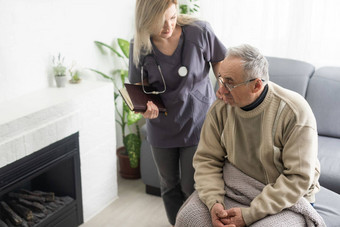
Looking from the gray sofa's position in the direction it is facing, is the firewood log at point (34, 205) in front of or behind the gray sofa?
in front

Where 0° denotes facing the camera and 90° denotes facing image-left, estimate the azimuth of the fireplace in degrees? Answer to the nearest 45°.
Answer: approximately 315°

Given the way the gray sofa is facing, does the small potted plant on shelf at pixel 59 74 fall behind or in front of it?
in front

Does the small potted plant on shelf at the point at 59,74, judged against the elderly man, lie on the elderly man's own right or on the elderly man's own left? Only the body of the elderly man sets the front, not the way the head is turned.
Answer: on the elderly man's own right

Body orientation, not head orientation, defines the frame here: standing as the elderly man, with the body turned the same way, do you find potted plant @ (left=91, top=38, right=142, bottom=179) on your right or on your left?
on your right

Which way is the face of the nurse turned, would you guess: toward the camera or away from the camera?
toward the camera

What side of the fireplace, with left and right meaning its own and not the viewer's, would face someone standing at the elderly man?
front

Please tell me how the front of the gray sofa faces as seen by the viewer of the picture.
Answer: facing the viewer and to the left of the viewer

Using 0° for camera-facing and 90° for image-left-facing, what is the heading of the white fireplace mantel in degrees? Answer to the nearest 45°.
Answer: approximately 315°

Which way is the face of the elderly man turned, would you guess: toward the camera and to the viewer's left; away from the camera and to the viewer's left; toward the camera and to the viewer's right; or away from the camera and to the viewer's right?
toward the camera and to the viewer's left

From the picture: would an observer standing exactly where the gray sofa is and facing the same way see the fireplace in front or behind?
in front

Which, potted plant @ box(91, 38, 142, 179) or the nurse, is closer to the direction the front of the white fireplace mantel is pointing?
the nurse

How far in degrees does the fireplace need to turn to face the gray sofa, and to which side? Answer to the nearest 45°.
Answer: approximately 45° to its left
